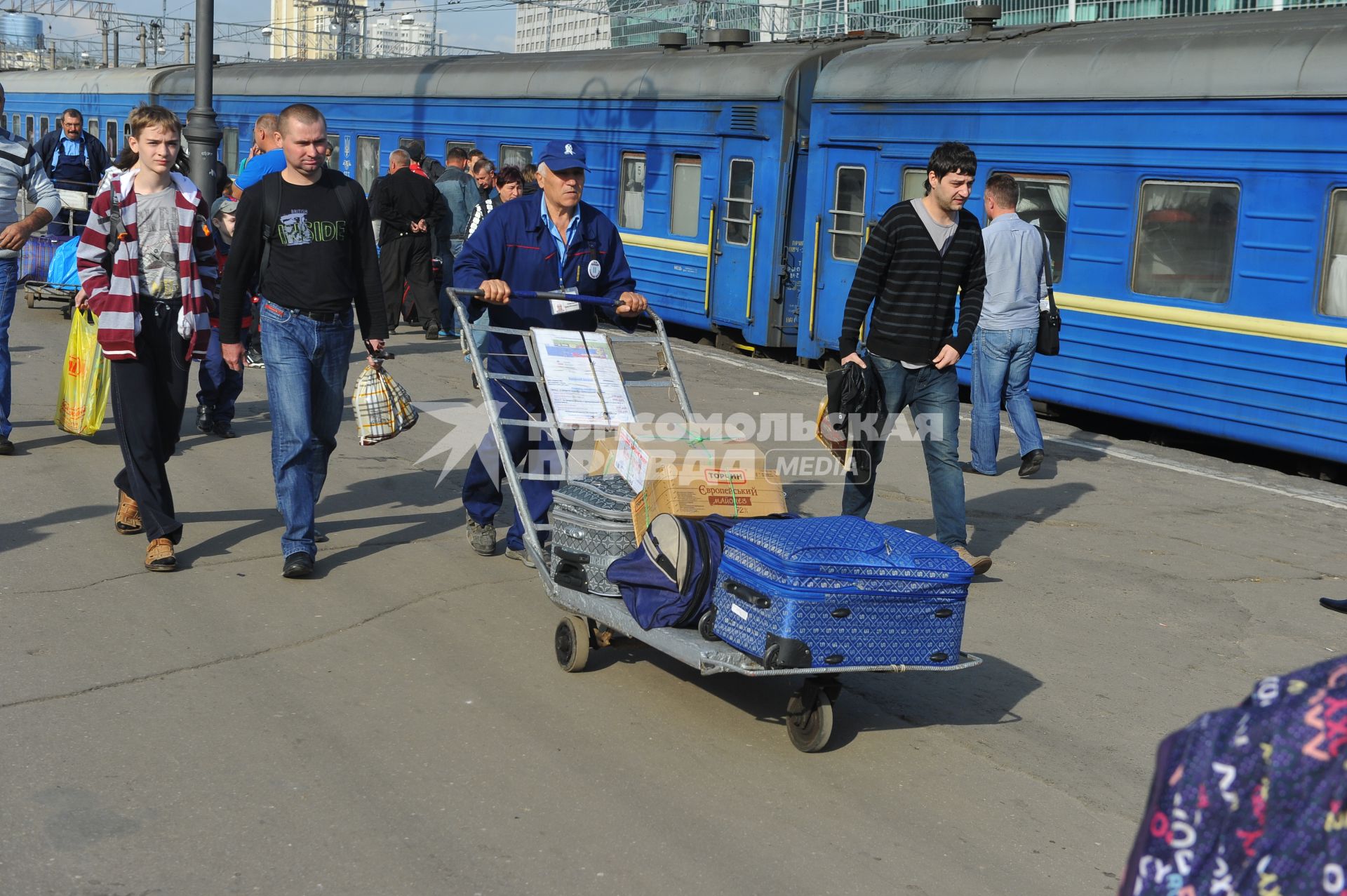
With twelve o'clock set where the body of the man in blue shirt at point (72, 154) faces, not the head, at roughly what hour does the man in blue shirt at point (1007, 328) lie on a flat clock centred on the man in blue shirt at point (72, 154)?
the man in blue shirt at point (1007, 328) is roughly at 11 o'clock from the man in blue shirt at point (72, 154).

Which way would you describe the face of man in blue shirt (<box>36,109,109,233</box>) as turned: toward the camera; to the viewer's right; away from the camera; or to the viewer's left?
toward the camera

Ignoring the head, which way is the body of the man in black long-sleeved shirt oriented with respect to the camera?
toward the camera

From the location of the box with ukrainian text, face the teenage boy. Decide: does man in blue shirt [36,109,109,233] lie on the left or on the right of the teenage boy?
right

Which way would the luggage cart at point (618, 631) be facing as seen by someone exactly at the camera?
facing the viewer and to the right of the viewer

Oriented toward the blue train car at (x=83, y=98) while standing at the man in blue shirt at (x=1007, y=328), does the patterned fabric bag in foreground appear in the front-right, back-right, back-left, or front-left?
back-left

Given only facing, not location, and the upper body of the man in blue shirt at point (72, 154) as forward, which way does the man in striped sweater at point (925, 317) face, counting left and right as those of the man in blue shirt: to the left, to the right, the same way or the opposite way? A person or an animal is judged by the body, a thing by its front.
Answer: the same way

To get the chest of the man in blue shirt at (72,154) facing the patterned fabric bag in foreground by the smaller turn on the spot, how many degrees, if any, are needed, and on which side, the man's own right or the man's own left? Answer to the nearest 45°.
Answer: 0° — they already face it

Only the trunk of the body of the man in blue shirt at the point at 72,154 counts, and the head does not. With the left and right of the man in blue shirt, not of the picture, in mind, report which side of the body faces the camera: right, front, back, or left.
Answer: front

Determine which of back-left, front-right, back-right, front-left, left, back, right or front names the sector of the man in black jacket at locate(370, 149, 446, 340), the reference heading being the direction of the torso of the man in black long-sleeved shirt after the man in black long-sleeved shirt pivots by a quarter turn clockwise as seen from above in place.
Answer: right

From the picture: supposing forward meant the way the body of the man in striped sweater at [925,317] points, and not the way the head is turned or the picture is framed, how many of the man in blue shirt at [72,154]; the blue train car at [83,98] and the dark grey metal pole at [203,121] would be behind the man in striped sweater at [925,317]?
3

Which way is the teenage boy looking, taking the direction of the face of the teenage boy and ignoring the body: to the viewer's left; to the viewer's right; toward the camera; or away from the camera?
toward the camera

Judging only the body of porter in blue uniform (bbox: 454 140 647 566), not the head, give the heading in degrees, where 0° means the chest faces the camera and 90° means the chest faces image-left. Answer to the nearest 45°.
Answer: approximately 315°

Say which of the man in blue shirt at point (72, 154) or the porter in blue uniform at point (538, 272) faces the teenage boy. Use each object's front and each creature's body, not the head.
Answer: the man in blue shirt

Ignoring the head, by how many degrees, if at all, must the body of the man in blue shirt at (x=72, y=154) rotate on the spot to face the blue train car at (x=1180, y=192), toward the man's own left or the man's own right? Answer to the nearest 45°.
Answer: approximately 45° to the man's own left
